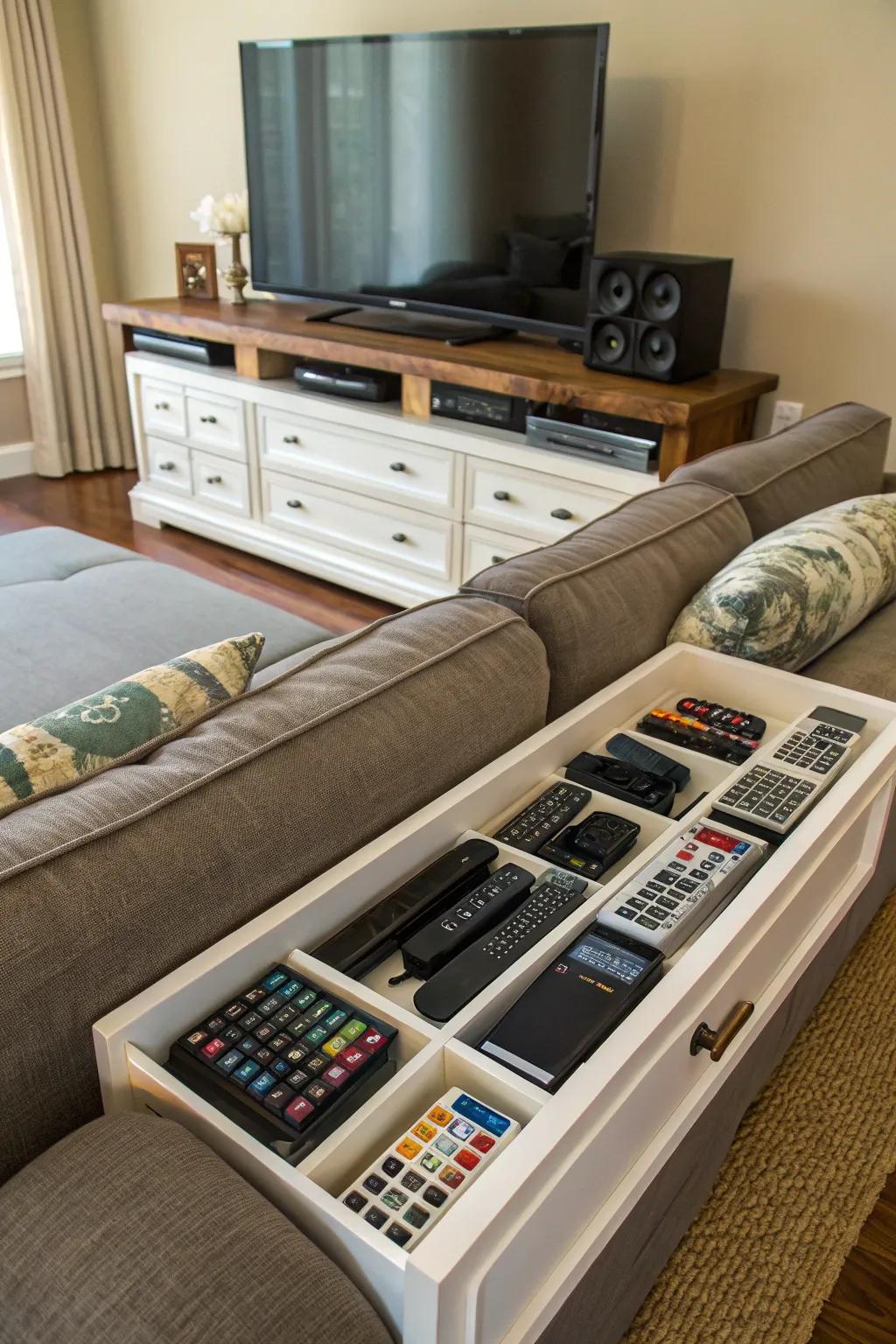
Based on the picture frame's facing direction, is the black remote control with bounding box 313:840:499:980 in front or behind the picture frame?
in front

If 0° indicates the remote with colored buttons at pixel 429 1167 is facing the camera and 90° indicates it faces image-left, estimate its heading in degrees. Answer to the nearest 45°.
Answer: approximately 225°

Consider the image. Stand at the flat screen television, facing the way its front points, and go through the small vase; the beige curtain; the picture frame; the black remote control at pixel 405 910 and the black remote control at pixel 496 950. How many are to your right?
3

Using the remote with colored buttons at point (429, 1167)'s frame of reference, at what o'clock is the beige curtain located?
The beige curtain is roughly at 10 o'clock from the remote with colored buttons.

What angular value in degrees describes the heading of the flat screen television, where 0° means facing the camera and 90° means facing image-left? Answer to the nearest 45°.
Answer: approximately 45°

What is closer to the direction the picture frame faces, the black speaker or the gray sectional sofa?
the gray sectional sofa

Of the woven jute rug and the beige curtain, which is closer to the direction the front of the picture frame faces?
the woven jute rug

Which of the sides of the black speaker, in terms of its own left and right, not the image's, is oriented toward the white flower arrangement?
right

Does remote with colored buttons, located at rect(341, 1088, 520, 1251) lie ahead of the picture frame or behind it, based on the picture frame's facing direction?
ahead

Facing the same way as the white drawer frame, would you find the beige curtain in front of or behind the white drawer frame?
behind
